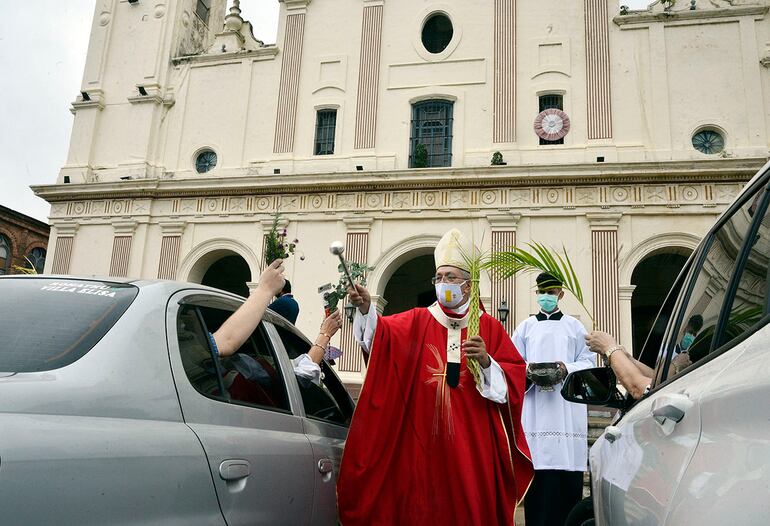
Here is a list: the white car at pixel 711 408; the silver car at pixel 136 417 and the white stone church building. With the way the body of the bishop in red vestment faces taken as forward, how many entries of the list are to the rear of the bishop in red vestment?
1

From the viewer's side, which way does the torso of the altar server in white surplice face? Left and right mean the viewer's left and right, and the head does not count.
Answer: facing the viewer

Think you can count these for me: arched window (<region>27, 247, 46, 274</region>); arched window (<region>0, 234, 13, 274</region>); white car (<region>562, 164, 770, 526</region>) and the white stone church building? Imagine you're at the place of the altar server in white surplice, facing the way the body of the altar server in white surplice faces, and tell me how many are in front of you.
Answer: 1

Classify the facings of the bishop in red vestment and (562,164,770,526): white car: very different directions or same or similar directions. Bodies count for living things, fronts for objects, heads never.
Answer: very different directions

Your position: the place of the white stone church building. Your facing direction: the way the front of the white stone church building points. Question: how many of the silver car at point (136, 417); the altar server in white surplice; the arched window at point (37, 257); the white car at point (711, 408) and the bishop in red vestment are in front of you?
4

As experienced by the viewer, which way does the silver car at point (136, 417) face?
facing away from the viewer and to the right of the viewer

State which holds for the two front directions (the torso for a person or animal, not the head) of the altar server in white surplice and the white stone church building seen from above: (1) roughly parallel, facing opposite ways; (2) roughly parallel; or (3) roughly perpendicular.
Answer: roughly parallel

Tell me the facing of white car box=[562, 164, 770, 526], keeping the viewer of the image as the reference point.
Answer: facing away from the viewer and to the left of the viewer

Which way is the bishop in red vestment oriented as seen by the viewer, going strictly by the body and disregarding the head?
toward the camera

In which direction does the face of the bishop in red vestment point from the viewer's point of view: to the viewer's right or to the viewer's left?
to the viewer's left

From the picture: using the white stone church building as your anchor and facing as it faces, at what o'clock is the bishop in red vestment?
The bishop in red vestment is roughly at 12 o'clock from the white stone church building.

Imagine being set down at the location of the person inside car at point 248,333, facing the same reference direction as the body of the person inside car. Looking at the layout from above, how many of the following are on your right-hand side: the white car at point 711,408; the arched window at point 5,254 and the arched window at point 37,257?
1

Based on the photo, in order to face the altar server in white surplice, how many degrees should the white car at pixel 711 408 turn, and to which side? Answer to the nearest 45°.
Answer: approximately 45° to its left

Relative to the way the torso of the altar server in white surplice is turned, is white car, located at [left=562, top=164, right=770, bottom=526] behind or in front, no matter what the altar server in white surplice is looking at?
in front
